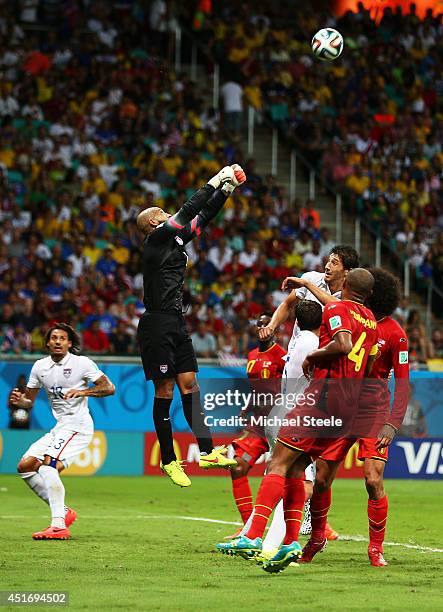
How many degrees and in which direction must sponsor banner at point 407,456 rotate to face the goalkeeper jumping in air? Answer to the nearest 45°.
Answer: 0° — it already faces them

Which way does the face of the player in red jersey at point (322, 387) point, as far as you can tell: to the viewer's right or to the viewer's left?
to the viewer's left

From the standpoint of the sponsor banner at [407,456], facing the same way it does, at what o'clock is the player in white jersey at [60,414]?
The player in white jersey is roughly at 1 o'clock from the sponsor banner.

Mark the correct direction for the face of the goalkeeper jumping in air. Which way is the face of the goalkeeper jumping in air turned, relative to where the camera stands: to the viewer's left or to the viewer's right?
to the viewer's right
